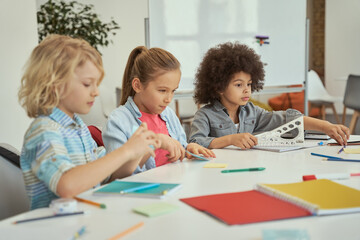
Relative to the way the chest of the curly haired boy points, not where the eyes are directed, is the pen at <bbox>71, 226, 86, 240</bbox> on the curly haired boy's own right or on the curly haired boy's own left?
on the curly haired boy's own right

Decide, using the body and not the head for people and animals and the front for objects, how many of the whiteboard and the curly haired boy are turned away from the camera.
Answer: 0

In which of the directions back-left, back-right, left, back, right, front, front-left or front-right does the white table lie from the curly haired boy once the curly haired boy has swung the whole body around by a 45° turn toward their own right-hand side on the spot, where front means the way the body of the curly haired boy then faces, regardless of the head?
front

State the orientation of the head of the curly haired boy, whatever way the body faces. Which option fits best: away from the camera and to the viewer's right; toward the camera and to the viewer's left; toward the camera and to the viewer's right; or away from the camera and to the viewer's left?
toward the camera and to the viewer's right

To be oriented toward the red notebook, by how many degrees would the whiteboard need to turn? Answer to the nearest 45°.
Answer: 0° — it already faces it

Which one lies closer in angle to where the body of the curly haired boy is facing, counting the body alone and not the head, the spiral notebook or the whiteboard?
the spiral notebook

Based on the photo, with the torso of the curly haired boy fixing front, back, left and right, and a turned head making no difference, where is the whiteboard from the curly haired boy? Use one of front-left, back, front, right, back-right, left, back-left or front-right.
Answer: back-left

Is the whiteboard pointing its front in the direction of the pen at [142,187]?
yes

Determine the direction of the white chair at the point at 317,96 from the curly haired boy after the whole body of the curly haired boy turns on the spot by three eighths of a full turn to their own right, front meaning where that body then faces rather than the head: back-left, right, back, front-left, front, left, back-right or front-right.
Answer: right

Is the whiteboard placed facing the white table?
yes

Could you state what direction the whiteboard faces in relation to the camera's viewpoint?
facing the viewer

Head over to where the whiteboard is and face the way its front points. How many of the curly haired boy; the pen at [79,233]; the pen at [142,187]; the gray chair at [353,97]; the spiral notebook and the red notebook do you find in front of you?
5

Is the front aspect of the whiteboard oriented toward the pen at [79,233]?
yes

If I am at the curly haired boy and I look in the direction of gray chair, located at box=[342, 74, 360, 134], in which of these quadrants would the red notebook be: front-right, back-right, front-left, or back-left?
back-right

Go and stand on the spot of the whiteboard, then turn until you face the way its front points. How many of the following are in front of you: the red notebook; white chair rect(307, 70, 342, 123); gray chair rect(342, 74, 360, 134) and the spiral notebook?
2

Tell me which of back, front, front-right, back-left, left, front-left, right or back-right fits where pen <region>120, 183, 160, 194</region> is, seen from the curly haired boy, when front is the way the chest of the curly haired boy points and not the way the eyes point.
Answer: front-right
